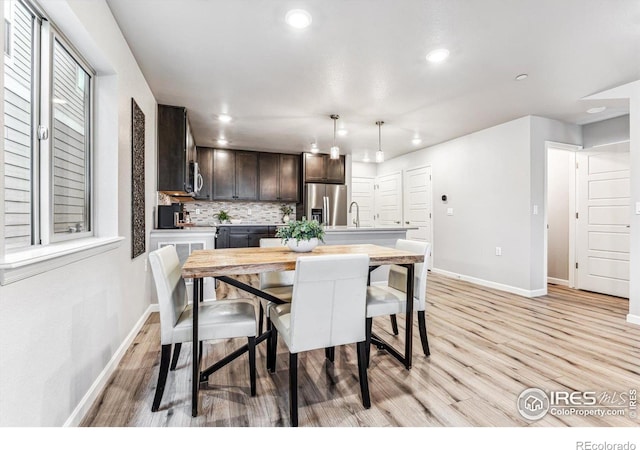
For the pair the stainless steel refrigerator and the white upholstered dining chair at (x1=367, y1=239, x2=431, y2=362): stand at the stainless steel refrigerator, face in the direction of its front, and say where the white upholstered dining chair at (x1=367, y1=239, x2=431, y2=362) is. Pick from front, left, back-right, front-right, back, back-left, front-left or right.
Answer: front

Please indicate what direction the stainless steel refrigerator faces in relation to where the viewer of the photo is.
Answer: facing the viewer

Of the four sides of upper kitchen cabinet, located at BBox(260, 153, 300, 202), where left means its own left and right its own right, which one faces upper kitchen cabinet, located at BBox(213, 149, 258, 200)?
right

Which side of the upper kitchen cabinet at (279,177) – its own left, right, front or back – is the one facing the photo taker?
front

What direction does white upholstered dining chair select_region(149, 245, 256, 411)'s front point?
to the viewer's right

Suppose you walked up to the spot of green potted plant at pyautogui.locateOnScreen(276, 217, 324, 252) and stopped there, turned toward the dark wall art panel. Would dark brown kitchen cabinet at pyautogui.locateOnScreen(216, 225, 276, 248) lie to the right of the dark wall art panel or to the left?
right

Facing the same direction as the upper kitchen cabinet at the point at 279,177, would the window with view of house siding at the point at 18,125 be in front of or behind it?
in front

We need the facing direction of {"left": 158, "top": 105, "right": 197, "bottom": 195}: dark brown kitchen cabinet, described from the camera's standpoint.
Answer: facing to the right of the viewer

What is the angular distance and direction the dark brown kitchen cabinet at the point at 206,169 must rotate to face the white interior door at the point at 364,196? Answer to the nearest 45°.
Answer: approximately 90° to its left

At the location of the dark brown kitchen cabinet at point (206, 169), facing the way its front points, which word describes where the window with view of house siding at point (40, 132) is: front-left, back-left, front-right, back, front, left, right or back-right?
front

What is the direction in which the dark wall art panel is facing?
to the viewer's right

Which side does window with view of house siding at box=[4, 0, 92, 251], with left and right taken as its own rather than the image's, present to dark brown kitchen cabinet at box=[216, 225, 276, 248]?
left

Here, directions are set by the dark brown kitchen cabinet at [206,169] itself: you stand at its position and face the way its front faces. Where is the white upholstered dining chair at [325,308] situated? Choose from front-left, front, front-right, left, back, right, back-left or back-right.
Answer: front

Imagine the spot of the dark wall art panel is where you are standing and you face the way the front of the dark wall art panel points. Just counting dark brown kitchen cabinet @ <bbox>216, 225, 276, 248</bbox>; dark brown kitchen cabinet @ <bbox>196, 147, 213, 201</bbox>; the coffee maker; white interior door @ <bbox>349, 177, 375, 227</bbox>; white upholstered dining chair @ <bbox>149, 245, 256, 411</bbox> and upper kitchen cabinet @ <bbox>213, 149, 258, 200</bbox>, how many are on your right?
1

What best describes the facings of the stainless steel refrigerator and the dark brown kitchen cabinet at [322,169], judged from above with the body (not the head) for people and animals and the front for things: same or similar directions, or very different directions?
same or similar directions

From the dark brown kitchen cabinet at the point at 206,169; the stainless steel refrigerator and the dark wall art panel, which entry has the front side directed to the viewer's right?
the dark wall art panel

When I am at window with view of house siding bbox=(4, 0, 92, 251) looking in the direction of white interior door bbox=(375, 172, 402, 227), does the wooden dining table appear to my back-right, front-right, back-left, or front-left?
front-right

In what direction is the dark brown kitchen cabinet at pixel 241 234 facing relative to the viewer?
toward the camera

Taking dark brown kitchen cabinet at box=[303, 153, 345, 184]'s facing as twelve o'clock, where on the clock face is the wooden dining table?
The wooden dining table is roughly at 12 o'clock from the dark brown kitchen cabinet.
